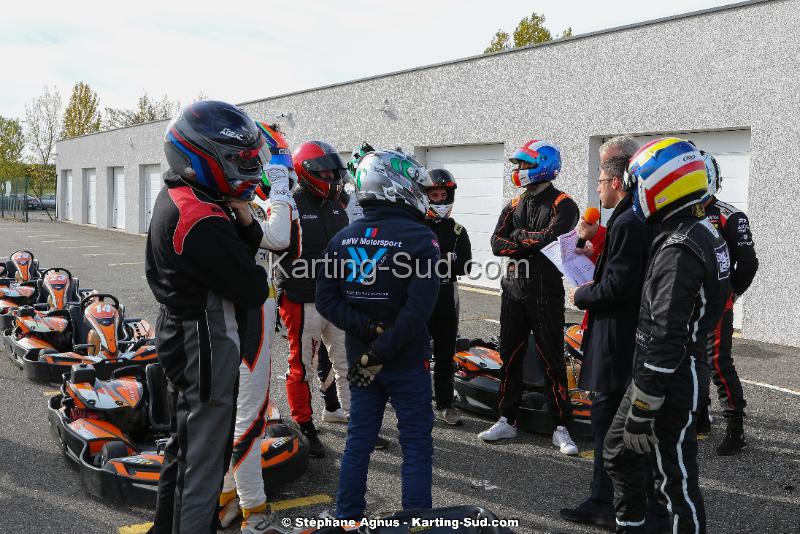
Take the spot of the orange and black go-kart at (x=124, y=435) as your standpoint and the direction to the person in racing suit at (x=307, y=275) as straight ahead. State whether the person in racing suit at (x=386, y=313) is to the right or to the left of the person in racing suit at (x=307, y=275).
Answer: right

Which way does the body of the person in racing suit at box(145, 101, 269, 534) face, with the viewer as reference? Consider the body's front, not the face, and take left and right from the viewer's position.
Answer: facing to the right of the viewer

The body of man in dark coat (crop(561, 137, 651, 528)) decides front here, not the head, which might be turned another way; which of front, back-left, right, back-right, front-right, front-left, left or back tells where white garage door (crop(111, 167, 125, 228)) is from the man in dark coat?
front-right

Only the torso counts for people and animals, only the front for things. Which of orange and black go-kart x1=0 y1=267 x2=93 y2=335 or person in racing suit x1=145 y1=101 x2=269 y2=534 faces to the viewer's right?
the person in racing suit

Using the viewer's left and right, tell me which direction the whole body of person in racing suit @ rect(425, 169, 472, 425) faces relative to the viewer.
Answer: facing the viewer

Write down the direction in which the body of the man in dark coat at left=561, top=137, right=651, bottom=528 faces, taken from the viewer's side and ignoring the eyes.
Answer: to the viewer's left

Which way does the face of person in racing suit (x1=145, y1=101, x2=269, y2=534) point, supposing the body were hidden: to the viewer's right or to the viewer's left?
to the viewer's right

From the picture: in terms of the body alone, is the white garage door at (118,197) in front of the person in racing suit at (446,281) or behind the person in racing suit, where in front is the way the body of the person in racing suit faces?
behind

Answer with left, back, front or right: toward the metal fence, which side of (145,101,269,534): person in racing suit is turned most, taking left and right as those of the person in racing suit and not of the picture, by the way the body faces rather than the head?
left
